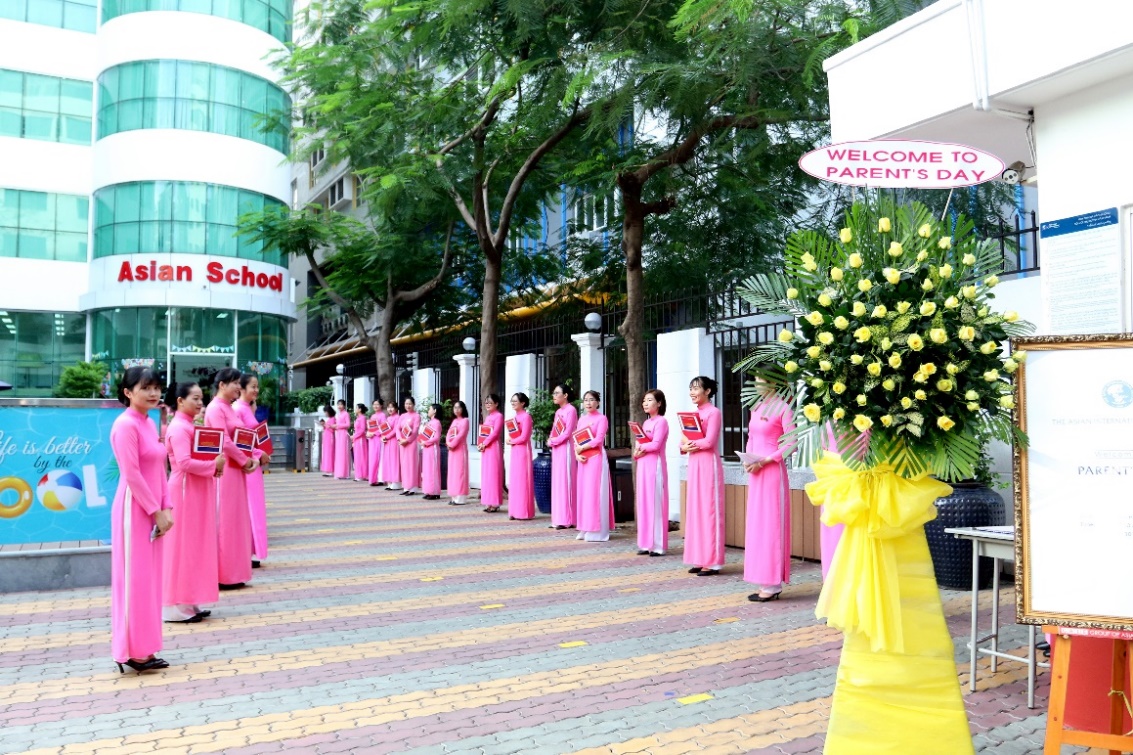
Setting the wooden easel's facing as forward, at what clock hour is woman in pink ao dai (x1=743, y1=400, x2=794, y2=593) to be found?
The woman in pink ao dai is roughly at 5 o'clock from the wooden easel.

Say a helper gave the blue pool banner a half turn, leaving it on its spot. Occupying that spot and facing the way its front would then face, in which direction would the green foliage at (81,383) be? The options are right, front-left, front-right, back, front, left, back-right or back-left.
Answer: front

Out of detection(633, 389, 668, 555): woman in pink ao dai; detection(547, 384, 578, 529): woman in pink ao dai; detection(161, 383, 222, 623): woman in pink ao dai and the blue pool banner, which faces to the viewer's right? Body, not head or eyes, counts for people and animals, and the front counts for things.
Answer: detection(161, 383, 222, 623): woman in pink ao dai

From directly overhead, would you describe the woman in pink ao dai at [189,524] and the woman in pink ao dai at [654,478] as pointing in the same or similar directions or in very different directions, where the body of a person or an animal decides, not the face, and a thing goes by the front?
very different directions

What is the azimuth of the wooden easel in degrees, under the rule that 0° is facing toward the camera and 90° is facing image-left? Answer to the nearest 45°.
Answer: approximately 0°

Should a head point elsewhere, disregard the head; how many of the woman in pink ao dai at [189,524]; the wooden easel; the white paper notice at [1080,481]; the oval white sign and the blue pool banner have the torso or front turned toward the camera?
4

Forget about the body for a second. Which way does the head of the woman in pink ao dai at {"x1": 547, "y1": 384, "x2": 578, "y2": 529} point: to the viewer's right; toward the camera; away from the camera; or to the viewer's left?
to the viewer's left

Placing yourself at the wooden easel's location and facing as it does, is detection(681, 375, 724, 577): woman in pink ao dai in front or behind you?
behind

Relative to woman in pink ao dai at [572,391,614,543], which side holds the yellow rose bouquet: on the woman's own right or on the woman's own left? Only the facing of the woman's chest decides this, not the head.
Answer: on the woman's own left

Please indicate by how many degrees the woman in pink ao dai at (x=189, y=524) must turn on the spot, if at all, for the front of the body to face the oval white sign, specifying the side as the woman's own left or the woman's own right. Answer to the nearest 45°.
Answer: approximately 45° to the woman's own right

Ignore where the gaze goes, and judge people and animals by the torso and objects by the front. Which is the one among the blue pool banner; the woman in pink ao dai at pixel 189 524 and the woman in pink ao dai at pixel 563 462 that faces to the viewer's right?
the woman in pink ao dai at pixel 189 524

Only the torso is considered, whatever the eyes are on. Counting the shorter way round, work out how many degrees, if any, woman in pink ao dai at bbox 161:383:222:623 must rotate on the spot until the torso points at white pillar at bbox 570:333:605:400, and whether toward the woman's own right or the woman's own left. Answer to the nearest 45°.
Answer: approximately 45° to the woman's own left

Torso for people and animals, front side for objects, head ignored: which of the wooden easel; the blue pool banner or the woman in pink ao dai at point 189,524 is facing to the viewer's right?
the woman in pink ao dai

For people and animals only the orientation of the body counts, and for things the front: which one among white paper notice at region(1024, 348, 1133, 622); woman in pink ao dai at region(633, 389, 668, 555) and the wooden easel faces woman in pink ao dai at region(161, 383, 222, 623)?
woman in pink ao dai at region(633, 389, 668, 555)
